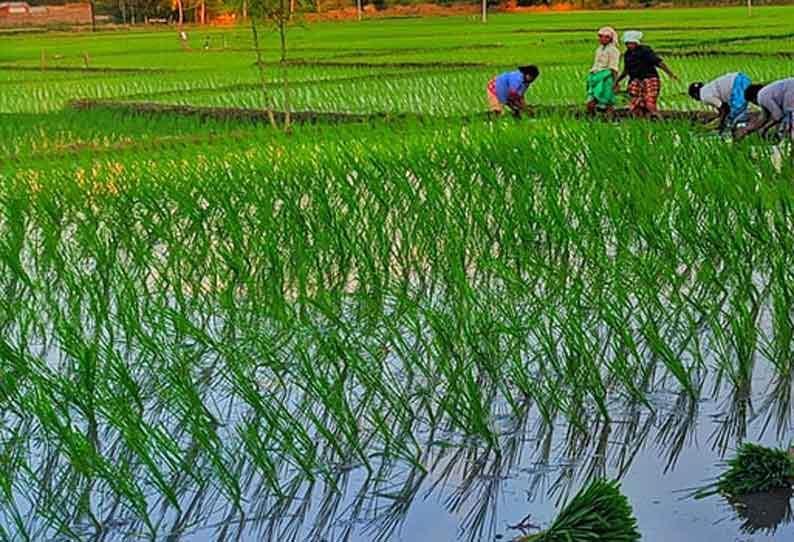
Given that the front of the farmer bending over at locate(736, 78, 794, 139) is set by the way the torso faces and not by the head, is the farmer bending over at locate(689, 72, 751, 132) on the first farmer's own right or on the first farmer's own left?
on the first farmer's own right

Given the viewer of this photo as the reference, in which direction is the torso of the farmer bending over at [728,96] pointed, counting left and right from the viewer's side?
facing to the left of the viewer

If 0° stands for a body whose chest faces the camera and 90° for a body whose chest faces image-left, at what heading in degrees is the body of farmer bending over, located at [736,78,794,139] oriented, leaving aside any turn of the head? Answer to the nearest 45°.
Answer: approximately 90°

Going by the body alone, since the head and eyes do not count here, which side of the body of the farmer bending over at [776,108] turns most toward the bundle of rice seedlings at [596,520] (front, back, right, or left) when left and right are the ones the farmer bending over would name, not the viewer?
left

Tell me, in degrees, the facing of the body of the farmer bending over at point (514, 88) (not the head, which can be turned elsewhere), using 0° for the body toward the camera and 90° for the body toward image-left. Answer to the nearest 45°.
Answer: approximately 270°

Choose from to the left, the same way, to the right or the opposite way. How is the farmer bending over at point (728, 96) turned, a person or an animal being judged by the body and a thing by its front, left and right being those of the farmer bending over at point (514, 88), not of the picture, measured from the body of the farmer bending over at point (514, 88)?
the opposite way
